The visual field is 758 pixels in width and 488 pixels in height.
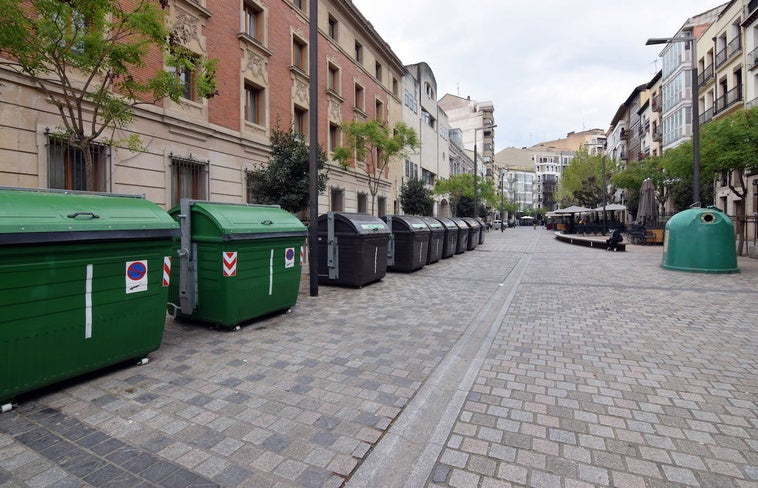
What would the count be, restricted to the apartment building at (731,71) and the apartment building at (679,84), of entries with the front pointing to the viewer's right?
0

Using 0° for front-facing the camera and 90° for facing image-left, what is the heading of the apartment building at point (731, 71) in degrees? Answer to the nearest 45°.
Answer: approximately 45°

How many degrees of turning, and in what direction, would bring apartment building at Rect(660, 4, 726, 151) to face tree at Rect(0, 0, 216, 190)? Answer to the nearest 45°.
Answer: approximately 45° to its left

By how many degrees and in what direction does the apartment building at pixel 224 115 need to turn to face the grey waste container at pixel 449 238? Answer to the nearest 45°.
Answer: approximately 45° to its left

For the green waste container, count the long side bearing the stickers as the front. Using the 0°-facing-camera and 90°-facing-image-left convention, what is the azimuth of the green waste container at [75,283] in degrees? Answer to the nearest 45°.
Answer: approximately 315°

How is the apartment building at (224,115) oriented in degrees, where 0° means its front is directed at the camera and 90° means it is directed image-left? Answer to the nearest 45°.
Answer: approximately 315°

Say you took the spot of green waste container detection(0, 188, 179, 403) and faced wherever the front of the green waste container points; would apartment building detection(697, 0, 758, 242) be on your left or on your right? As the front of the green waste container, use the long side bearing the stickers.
on your left

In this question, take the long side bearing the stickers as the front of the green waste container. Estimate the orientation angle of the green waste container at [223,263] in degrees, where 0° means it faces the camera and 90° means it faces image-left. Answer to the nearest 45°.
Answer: approximately 315°

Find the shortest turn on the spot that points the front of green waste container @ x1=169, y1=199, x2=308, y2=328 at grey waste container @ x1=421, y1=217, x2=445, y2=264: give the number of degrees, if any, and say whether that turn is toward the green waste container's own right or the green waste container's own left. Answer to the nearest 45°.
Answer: approximately 90° to the green waste container's own left
